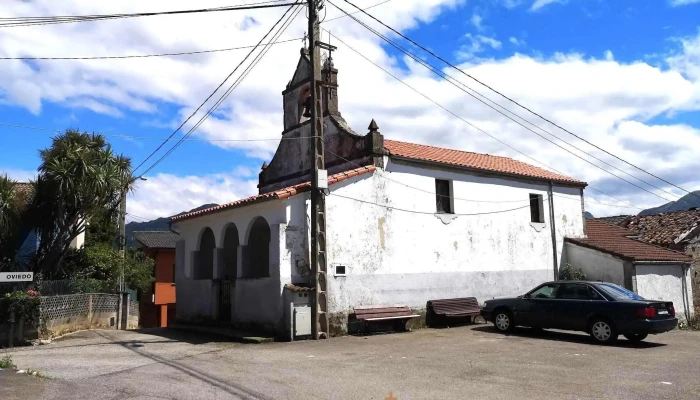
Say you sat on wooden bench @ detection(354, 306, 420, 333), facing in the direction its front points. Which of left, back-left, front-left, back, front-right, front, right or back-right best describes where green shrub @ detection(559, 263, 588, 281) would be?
left

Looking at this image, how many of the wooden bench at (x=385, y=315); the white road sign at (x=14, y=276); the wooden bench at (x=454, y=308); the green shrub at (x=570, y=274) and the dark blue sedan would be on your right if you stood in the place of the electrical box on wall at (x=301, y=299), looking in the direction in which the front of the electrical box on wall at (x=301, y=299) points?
1

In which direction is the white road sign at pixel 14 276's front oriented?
toward the camera

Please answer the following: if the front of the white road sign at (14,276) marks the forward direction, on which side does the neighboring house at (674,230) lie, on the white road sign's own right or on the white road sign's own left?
on the white road sign's own left

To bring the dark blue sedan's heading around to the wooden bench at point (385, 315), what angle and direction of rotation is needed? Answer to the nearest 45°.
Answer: approximately 45° to its left

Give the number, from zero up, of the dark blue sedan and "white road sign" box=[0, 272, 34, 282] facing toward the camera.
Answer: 1

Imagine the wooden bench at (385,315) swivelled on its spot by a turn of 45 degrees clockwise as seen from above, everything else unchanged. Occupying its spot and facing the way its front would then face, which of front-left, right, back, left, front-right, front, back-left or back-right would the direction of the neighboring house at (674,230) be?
back-left

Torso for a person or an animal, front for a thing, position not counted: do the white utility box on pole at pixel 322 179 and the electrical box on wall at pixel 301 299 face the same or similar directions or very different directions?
same or similar directions

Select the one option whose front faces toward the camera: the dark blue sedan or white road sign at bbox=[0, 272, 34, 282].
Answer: the white road sign

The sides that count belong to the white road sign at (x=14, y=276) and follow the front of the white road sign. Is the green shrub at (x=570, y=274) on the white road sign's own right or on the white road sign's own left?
on the white road sign's own left

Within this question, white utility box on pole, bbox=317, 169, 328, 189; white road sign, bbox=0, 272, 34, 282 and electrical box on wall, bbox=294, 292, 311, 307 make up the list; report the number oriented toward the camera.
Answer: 3

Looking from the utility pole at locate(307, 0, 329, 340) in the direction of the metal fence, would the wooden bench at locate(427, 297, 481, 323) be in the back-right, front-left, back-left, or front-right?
back-right

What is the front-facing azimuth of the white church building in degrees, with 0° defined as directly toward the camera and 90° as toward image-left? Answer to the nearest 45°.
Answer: approximately 45°

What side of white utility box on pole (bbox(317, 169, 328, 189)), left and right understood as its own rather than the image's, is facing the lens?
front

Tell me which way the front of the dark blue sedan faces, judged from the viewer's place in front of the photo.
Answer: facing away from the viewer and to the left of the viewer

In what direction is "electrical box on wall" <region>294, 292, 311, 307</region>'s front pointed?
toward the camera

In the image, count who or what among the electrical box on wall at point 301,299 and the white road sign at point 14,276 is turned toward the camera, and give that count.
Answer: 2
